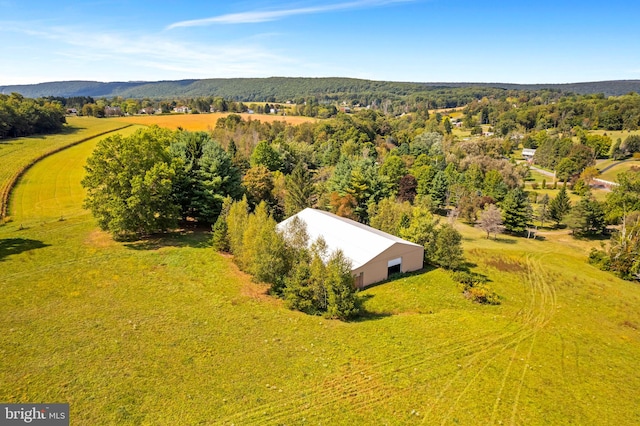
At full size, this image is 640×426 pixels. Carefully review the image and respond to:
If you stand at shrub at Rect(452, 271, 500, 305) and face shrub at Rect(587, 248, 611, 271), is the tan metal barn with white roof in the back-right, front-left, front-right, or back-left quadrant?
back-left

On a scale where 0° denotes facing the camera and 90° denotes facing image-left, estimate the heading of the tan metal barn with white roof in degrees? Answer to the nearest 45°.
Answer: approximately 315°

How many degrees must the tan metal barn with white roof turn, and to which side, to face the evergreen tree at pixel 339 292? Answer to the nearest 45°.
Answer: approximately 45° to its right

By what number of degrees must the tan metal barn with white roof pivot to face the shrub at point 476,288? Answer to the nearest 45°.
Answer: approximately 45° to its left
